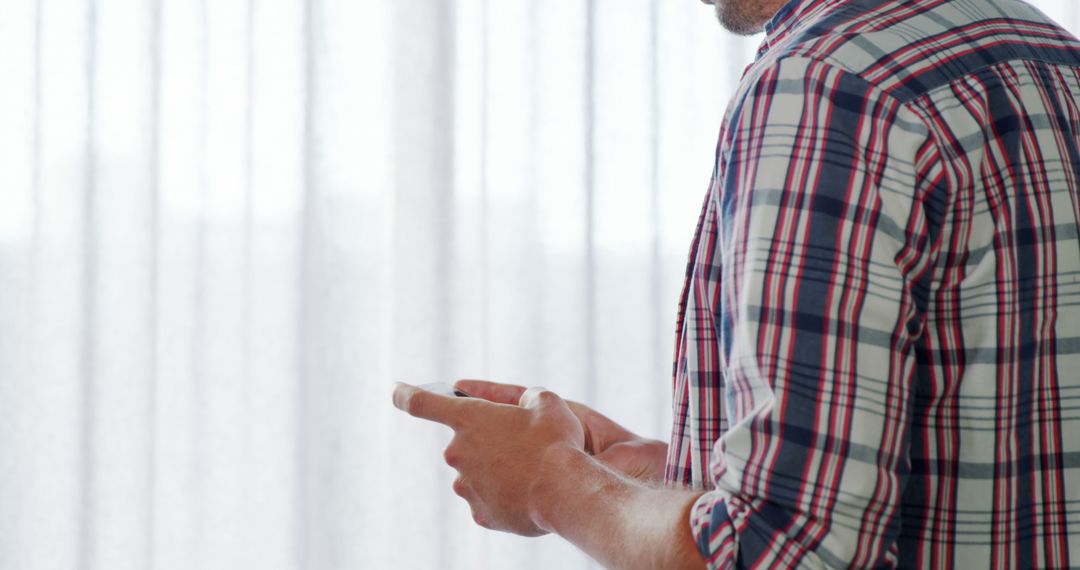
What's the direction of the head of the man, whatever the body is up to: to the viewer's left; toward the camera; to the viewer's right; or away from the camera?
to the viewer's left

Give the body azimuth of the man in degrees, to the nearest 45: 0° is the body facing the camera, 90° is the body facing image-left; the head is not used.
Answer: approximately 135°
